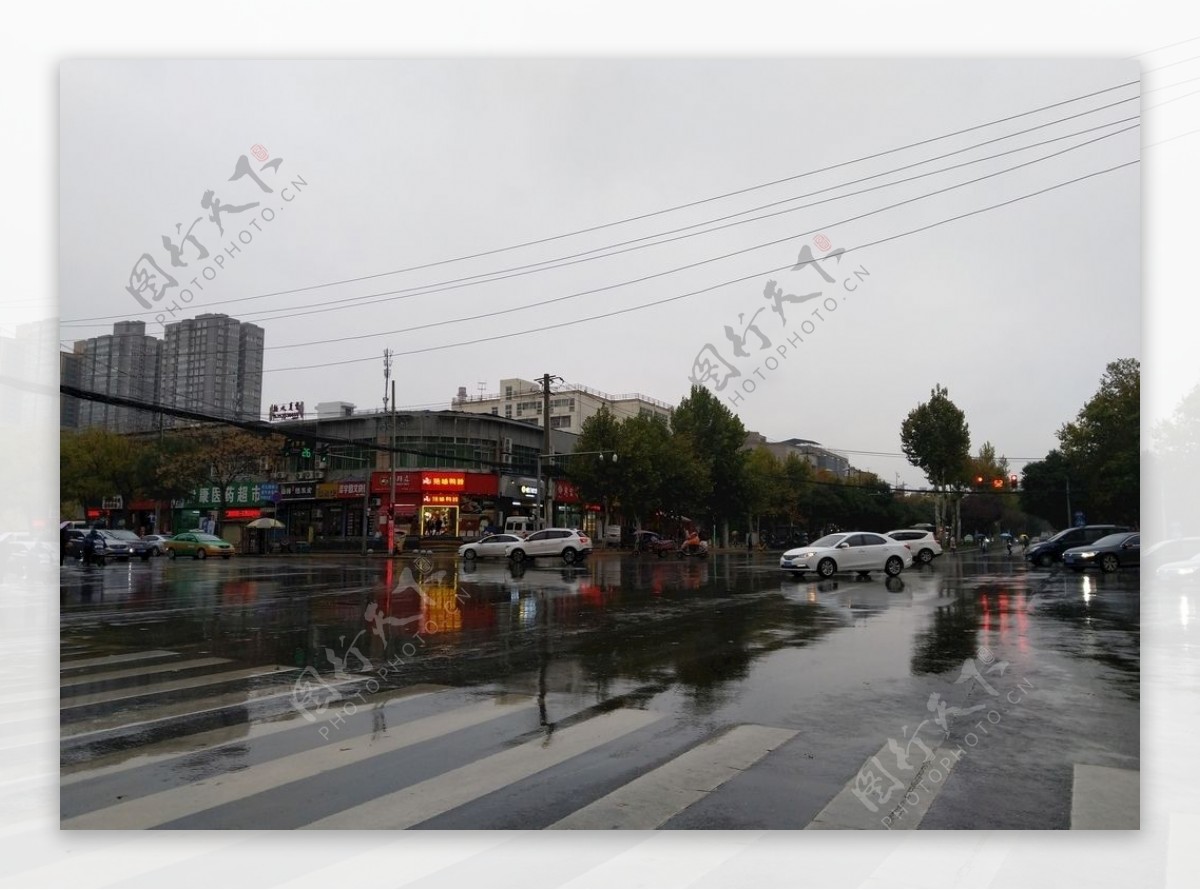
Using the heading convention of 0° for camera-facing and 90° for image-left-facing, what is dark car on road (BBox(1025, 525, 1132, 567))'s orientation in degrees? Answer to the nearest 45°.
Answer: approximately 90°
